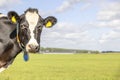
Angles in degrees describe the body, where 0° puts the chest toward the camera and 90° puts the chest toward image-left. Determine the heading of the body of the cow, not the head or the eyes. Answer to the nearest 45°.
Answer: approximately 315°
